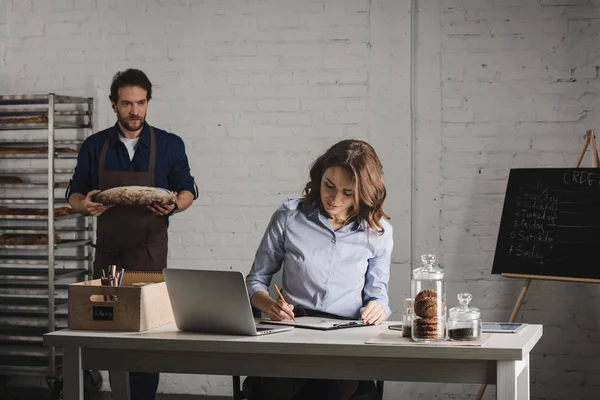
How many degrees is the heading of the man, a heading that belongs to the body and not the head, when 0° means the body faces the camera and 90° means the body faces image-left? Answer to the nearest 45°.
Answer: approximately 0°

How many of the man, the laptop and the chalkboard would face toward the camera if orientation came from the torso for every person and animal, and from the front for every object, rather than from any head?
2

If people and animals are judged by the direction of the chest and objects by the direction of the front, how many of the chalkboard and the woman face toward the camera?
2

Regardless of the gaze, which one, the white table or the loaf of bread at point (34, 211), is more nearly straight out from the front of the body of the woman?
the white table

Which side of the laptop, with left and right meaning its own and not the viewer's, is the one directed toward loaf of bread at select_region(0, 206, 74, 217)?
left

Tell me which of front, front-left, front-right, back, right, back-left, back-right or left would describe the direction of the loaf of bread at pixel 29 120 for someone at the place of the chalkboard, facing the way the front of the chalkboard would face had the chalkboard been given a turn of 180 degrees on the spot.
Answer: left

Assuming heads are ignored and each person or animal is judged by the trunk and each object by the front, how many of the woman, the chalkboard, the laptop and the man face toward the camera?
3

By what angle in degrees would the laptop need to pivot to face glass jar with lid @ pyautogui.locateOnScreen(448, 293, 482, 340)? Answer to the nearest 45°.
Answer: approximately 45° to its right

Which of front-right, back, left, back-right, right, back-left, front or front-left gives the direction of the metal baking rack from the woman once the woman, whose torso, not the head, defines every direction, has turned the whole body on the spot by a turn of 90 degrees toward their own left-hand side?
back-left

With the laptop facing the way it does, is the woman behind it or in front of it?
in front

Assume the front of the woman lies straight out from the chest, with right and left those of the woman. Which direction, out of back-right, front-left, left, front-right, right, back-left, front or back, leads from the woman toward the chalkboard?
back-left
